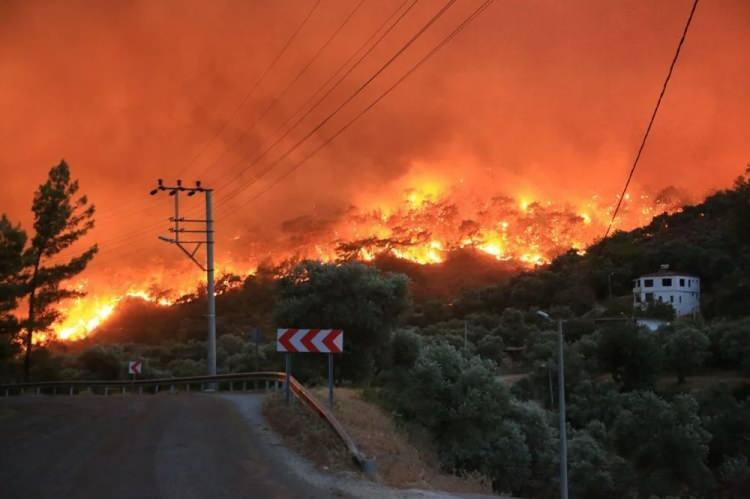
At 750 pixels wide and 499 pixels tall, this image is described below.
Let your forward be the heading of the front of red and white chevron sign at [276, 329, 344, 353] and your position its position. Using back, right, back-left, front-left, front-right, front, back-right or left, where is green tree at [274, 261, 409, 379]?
back

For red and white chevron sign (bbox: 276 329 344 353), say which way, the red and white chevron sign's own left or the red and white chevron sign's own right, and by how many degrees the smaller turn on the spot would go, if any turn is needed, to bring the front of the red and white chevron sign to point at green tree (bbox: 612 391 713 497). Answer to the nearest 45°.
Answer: approximately 135° to the red and white chevron sign's own left

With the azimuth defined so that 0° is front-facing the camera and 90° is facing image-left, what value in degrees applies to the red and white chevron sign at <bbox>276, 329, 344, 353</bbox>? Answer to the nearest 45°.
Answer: approximately 0°
